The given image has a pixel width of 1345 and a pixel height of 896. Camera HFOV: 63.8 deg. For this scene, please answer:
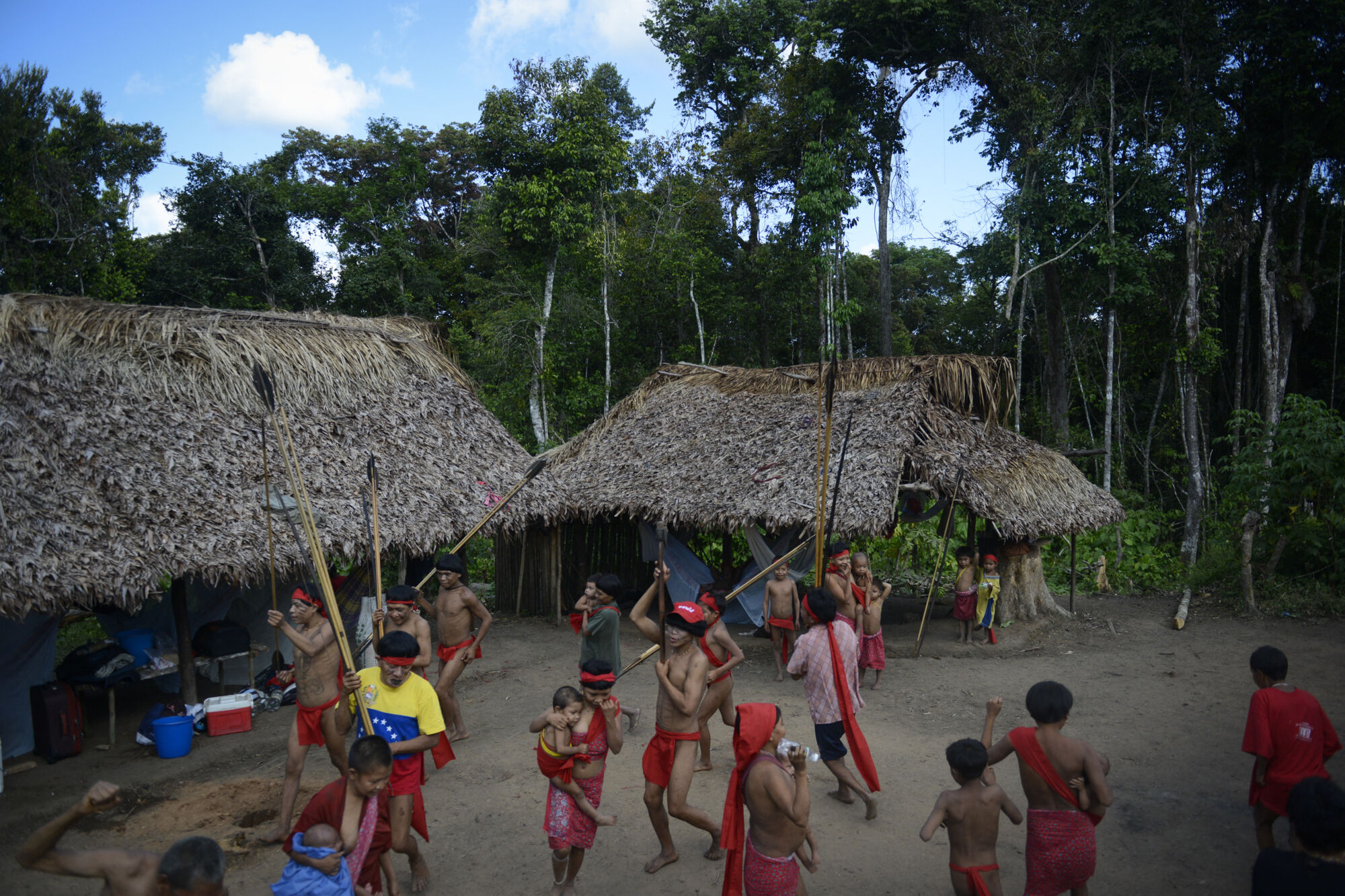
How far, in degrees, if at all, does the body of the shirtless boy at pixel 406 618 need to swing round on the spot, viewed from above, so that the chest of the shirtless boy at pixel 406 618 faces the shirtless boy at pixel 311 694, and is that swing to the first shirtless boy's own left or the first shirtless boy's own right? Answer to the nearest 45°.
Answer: approximately 45° to the first shirtless boy's own right

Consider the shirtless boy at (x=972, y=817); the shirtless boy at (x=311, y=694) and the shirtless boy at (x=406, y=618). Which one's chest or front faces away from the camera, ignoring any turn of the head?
the shirtless boy at (x=972, y=817)

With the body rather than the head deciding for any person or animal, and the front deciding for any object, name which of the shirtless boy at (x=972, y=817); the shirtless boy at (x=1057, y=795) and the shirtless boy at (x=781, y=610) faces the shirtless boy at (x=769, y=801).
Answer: the shirtless boy at (x=781, y=610)

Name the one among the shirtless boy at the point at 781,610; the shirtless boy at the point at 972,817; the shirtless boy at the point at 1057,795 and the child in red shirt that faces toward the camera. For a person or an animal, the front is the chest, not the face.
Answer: the shirtless boy at the point at 781,610

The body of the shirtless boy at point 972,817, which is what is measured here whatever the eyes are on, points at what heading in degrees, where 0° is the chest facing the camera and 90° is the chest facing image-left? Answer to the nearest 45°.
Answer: approximately 180°

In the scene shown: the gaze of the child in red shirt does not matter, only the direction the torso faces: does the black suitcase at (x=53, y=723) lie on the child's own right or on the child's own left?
on the child's own left

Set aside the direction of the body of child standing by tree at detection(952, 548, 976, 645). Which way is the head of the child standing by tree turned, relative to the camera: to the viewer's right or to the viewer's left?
to the viewer's left

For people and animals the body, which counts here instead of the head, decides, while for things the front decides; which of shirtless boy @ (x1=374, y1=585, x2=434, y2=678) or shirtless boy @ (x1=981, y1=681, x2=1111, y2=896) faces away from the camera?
shirtless boy @ (x1=981, y1=681, x2=1111, y2=896)

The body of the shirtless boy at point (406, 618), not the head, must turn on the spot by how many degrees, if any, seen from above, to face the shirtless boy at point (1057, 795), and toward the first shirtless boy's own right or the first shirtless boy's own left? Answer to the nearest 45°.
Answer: approximately 90° to the first shirtless boy's own left

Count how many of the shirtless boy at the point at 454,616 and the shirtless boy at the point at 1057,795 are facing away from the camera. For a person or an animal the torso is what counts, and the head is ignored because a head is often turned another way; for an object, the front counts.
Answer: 1
